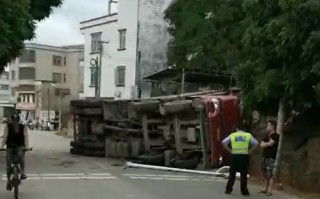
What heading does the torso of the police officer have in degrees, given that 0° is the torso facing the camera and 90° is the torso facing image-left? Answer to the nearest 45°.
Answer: approximately 180°

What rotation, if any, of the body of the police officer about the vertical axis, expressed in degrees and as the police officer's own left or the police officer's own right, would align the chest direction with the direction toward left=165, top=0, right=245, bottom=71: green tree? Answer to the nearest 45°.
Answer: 0° — they already face it

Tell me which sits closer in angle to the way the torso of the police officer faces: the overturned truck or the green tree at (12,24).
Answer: the overturned truck

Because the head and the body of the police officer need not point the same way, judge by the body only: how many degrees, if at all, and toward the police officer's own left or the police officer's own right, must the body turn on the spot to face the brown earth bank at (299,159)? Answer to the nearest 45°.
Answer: approximately 45° to the police officer's own right
